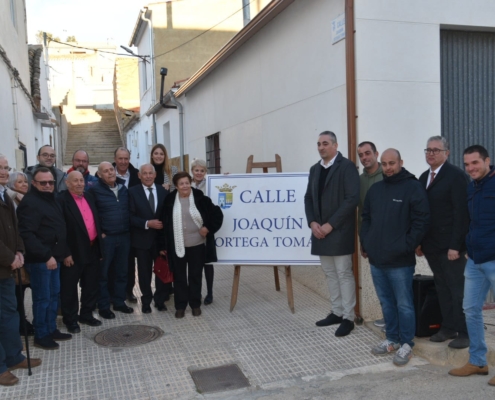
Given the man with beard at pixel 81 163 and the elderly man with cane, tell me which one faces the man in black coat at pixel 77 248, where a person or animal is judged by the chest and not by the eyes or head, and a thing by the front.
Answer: the man with beard

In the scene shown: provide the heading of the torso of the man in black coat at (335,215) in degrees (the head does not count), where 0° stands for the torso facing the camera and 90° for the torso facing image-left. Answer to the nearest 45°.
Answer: approximately 45°

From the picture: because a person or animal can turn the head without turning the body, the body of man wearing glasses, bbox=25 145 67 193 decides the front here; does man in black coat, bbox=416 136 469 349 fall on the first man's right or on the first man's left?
on the first man's left

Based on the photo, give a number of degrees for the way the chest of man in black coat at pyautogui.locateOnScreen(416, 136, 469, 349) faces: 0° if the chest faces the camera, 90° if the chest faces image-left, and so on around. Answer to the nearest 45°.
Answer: approximately 45°

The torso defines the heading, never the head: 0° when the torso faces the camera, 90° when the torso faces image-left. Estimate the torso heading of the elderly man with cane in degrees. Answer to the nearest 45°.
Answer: approximately 315°

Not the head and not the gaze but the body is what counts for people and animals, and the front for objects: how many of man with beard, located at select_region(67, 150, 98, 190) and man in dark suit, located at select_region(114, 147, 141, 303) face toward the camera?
2

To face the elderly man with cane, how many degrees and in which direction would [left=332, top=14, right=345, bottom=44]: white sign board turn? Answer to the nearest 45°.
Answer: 0° — it already faces them

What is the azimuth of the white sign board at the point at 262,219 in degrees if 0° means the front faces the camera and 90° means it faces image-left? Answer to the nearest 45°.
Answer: approximately 0°

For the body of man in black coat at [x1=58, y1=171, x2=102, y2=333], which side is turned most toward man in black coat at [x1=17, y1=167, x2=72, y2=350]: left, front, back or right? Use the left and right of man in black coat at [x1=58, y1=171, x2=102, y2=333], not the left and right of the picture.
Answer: right
